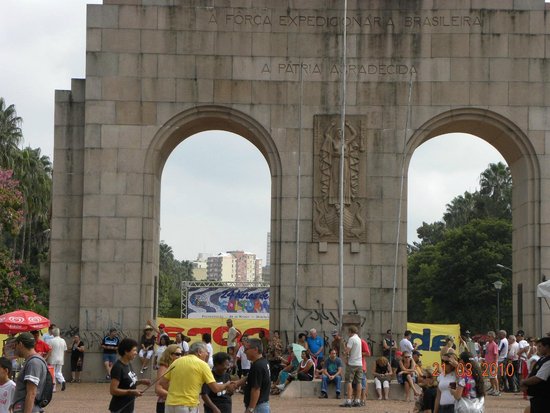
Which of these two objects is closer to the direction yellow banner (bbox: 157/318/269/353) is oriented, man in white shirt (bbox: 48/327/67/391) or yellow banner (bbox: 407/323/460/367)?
the man in white shirt

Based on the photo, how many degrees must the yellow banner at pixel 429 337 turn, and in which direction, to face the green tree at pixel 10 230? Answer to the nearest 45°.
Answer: approximately 135° to its right

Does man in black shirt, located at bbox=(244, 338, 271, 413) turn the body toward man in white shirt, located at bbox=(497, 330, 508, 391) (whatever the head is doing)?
no

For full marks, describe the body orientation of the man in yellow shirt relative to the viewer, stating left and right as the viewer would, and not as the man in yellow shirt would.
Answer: facing away from the viewer and to the right of the viewer

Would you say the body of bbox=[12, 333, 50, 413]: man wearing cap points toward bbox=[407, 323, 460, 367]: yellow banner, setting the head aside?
no

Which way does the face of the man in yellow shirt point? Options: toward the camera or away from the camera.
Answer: away from the camera

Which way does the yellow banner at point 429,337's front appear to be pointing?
toward the camera

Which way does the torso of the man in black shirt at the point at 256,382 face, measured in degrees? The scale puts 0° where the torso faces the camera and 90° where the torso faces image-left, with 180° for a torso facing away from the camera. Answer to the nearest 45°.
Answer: approximately 90°

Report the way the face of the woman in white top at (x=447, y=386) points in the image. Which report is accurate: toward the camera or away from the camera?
toward the camera
